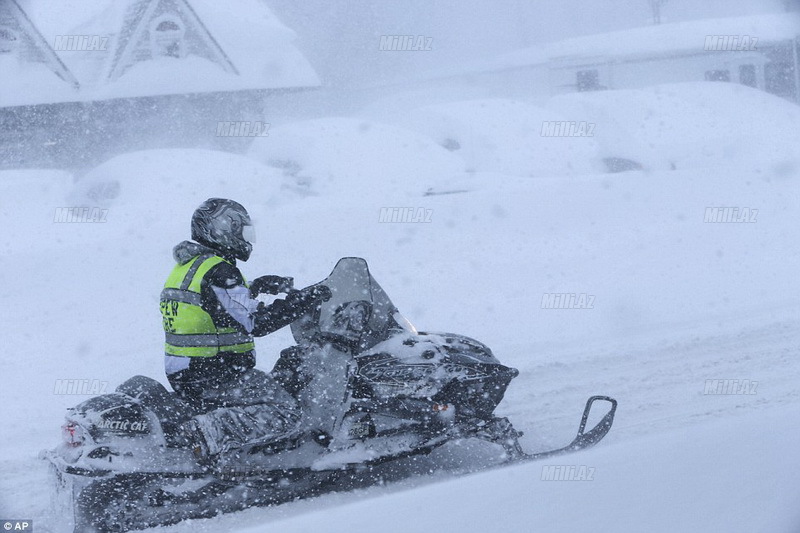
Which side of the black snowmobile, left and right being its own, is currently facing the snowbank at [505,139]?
left

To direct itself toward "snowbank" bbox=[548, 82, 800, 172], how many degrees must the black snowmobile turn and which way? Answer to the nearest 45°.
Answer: approximately 45° to its left

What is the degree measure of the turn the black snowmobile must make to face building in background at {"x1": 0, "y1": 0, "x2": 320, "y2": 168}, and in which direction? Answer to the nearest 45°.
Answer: approximately 90° to its left

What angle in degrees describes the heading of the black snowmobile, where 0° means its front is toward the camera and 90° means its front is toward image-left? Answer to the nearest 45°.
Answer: approximately 270°

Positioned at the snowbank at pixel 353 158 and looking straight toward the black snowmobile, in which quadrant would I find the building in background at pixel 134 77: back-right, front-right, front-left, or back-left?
back-right

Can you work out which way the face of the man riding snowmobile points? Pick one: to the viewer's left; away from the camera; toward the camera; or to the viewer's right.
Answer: to the viewer's right

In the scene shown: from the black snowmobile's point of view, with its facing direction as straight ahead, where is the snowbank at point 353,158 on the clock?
The snowbank is roughly at 9 o'clock from the black snowmobile.

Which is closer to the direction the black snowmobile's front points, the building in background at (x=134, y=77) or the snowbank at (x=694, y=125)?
the snowbank

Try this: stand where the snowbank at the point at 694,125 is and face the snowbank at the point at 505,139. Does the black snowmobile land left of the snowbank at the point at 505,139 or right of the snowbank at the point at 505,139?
left
